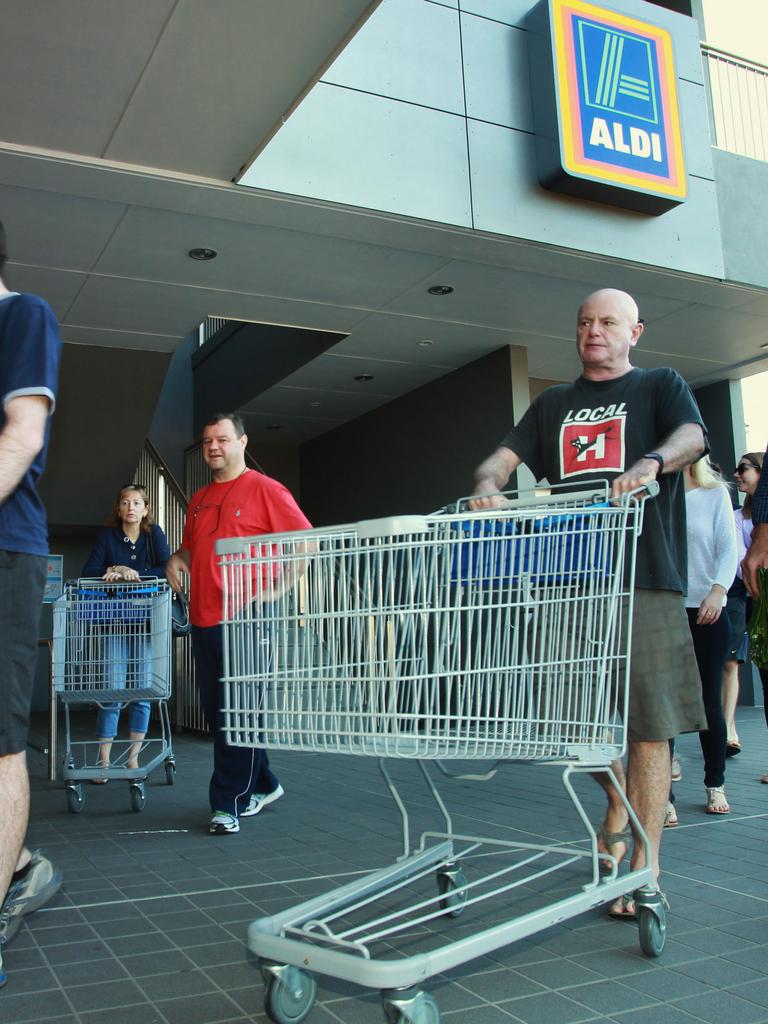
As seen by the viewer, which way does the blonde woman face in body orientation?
toward the camera

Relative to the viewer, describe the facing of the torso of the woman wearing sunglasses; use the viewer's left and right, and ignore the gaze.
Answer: facing the viewer and to the left of the viewer

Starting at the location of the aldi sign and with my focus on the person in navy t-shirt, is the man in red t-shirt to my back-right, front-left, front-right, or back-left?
front-right

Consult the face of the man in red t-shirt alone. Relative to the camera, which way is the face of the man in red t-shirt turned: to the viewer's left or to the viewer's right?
to the viewer's left

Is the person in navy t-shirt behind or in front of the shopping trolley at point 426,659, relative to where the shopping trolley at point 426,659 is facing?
in front

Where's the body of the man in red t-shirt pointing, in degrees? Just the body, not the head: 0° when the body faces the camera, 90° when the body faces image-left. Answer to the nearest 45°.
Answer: approximately 45°

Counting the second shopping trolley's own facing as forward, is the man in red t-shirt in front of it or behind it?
in front

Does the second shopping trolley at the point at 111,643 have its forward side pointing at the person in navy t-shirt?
yes

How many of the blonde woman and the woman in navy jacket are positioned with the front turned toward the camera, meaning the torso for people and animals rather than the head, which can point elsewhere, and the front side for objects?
2

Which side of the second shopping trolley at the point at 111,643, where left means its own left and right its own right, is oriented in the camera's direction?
front

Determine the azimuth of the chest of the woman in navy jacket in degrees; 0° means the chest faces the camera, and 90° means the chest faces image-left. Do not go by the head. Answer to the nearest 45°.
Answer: approximately 0°

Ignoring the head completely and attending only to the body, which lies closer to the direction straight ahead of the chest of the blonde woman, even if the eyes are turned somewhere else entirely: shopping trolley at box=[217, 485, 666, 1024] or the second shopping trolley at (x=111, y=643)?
the shopping trolley

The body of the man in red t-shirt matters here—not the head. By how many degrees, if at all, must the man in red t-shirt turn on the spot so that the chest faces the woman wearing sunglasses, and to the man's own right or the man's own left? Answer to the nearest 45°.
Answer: approximately 135° to the man's own left
